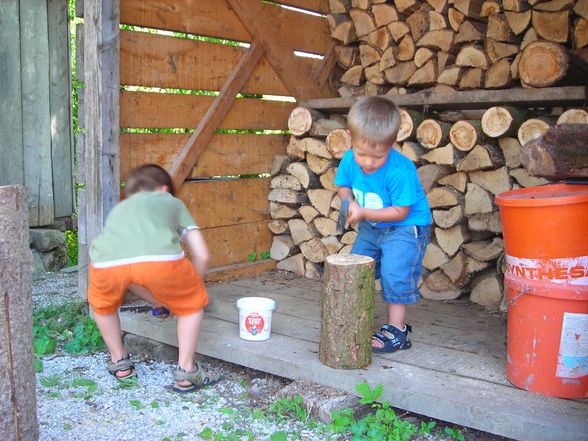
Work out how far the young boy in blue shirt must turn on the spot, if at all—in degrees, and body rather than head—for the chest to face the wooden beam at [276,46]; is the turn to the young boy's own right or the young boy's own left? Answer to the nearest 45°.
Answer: approximately 90° to the young boy's own right

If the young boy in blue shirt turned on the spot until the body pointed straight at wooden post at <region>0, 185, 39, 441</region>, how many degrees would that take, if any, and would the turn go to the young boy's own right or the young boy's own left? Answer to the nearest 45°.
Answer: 0° — they already face it

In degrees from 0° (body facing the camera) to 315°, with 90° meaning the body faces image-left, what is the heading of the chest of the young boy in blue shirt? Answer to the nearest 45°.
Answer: approximately 45°

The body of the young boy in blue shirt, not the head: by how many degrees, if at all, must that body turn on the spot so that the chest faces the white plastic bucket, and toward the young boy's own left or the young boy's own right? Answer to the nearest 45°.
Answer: approximately 45° to the young boy's own right

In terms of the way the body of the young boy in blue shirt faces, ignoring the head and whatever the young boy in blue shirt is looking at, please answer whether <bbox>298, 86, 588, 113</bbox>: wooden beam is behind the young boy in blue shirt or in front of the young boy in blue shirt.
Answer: behind

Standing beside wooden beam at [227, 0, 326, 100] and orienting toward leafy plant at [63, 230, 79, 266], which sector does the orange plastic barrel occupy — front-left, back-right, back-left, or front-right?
back-left

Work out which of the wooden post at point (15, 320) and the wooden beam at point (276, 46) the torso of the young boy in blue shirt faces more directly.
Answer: the wooden post
